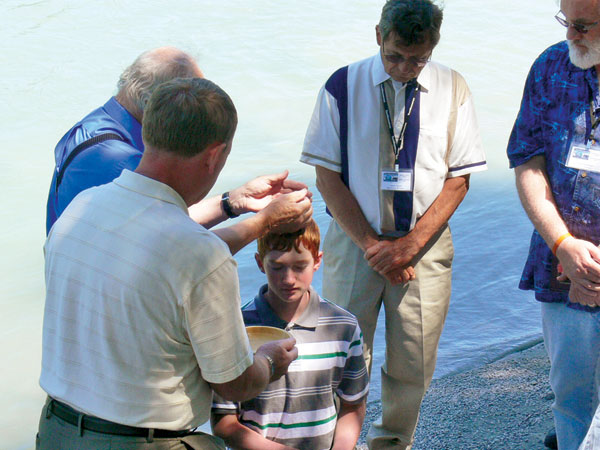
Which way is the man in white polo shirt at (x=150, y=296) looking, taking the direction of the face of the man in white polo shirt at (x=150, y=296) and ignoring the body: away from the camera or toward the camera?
away from the camera

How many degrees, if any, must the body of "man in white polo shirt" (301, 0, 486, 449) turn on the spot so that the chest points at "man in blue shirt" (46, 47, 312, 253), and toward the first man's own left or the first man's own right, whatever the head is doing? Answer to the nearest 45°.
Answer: approximately 45° to the first man's own right

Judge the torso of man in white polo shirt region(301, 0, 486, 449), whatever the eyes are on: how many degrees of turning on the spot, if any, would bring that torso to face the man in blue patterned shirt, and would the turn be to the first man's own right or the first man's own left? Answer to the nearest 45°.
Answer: approximately 45° to the first man's own left

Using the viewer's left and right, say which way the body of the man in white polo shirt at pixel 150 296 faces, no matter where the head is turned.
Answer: facing away from the viewer and to the right of the viewer

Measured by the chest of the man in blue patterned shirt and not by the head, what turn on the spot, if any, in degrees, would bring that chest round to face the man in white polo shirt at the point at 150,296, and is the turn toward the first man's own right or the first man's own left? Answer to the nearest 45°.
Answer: approximately 45° to the first man's own right

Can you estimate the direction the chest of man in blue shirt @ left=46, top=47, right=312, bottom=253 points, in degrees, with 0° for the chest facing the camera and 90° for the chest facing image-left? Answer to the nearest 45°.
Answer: approximately 270°

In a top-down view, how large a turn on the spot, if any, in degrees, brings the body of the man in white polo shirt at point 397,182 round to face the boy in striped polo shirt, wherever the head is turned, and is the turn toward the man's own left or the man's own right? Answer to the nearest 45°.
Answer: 0° — they already face them

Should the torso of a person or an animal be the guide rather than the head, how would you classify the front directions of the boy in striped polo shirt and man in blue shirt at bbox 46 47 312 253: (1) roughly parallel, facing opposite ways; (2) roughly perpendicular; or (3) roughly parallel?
roughly perpendicular

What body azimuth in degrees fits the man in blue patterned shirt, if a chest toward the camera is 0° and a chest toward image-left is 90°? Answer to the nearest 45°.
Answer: approximately 0°

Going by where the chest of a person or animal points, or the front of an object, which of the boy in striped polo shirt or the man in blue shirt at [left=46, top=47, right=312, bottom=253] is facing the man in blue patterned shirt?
the man in blue shirt

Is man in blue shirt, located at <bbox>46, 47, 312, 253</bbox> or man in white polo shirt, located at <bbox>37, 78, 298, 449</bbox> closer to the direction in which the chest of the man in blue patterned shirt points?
the man in white polo shirt
